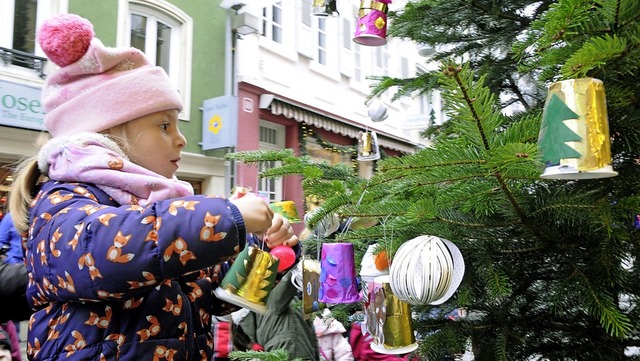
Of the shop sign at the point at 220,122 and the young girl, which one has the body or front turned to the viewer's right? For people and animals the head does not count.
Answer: the young girl

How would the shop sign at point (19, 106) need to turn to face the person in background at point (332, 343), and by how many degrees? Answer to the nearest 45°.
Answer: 0° — it already faces them

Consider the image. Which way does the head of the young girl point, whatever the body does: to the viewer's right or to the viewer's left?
to the viewer's right

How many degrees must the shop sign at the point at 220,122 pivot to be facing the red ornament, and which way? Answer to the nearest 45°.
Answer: approximately 45° to its left

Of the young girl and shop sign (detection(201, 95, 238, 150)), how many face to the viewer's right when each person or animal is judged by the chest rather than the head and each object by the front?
1

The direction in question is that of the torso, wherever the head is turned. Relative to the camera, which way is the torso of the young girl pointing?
to the viewer's right

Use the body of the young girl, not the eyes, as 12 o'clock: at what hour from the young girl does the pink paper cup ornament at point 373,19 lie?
The pink paper cup ornament is roughly at 11 o'clock from the young girl.

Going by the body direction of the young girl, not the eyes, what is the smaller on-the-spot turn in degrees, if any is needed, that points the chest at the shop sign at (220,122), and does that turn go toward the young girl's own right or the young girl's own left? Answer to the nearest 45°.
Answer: approximately 90° to the young girl's own left

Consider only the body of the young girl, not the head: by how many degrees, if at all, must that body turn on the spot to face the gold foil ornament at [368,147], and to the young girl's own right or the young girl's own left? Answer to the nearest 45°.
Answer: approximately 45° to the young girl's own left

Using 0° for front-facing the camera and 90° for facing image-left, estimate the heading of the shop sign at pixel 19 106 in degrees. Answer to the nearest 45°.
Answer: approximately 315°

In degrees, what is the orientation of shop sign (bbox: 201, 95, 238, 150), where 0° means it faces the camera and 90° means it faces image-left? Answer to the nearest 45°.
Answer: approximately 45°
